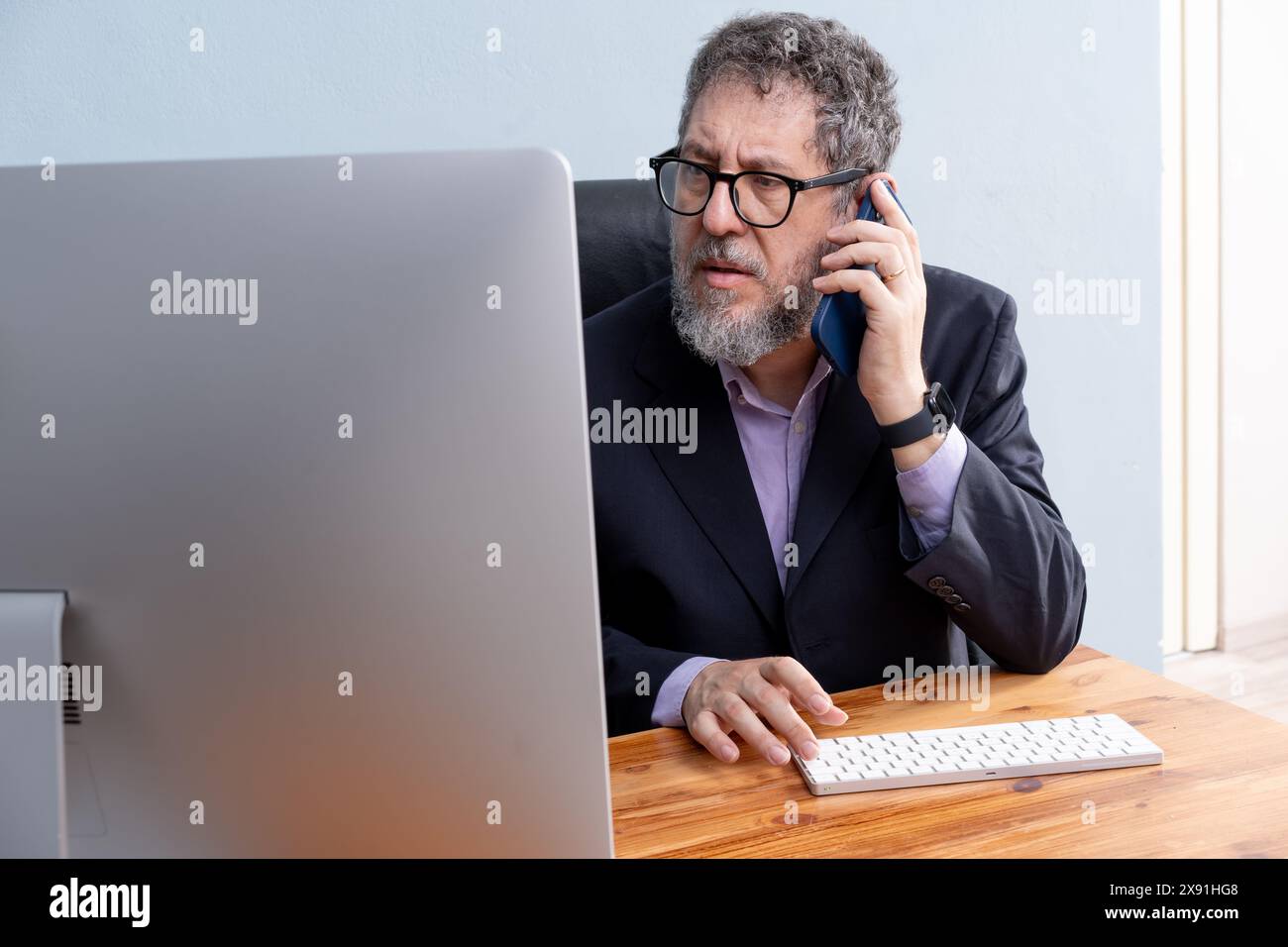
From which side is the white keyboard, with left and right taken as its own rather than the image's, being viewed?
back

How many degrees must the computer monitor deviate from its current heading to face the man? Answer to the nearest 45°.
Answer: approximately 45° to its right

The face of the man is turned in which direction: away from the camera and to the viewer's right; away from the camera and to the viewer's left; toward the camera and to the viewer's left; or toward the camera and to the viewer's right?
toward the camera and to the viewer's left

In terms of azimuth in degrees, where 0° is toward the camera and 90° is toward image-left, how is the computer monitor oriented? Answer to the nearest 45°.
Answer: approximately 180°

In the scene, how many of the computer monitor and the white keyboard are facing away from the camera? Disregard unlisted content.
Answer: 2
